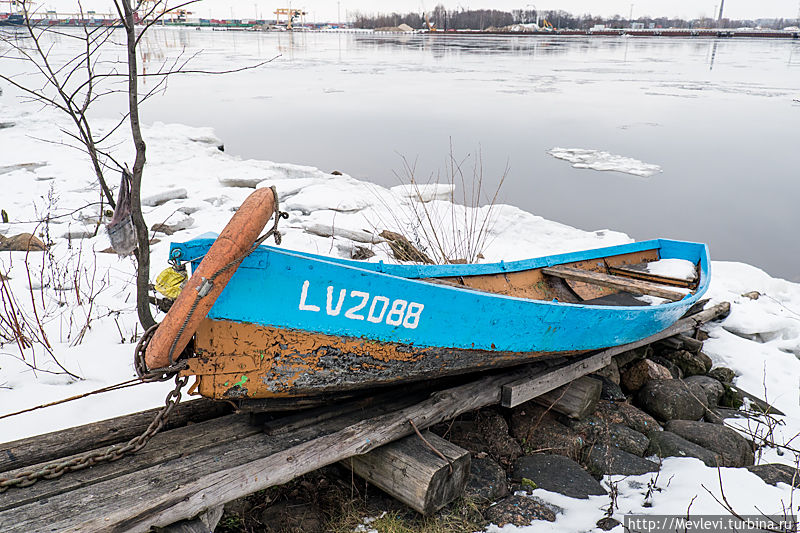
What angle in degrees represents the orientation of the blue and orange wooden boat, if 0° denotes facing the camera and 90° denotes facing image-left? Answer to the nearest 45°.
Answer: approximately 45°

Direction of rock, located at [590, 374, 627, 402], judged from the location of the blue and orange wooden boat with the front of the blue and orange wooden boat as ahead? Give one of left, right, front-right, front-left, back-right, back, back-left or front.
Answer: back

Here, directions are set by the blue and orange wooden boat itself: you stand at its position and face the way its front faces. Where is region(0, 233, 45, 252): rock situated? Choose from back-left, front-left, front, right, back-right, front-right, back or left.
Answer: right

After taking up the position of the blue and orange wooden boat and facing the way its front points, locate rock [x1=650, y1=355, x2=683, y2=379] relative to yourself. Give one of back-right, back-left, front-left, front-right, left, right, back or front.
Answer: back

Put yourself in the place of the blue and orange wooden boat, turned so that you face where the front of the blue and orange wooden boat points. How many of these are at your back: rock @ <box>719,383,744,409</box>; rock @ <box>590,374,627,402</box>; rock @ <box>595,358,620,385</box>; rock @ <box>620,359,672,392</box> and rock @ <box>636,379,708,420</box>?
5

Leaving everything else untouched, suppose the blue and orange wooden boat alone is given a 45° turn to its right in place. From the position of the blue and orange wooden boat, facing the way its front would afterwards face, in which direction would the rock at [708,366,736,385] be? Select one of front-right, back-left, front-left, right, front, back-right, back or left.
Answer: back-right

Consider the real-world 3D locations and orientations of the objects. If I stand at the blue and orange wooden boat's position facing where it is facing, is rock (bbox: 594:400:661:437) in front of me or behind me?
behind
